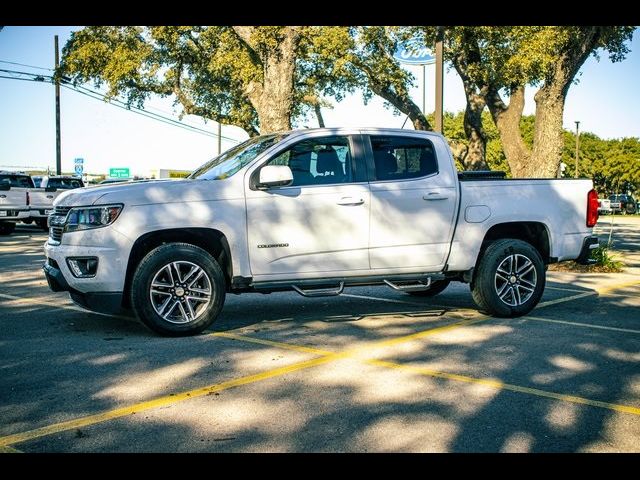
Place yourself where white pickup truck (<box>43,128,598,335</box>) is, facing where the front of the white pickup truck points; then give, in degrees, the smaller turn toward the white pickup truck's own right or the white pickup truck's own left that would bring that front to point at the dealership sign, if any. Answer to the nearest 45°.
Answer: approximately 90° to the white pickup truck's own right

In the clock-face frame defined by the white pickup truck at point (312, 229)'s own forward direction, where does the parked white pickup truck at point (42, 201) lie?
The parked white pickup truck is roughly at 2 o'clock from the white pickup truck.

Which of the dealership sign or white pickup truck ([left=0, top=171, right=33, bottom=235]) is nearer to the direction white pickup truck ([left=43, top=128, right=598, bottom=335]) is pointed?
the white pickup truck

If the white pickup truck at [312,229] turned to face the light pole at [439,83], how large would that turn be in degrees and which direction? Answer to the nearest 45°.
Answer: approximately 90° to its right

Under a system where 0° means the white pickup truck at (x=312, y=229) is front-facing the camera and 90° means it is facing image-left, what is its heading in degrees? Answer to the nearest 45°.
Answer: approximately 90°

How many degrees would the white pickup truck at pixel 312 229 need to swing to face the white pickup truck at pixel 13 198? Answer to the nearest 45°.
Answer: approximately 45° to its right

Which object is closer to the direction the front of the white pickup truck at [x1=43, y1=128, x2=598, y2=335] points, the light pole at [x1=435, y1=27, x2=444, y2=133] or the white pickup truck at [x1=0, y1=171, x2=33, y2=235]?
the white pickup truck
